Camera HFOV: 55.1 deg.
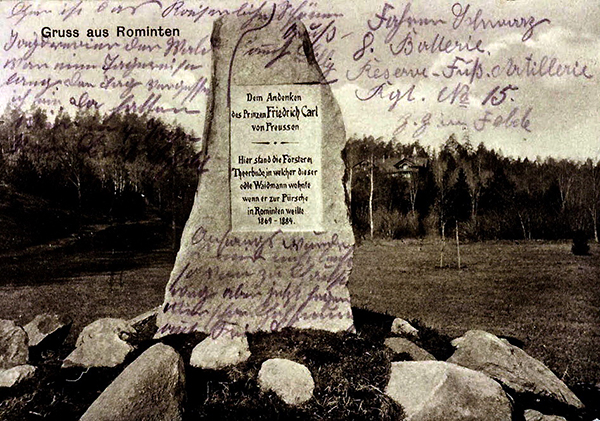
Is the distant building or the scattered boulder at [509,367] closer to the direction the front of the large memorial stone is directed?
the scattered boulder

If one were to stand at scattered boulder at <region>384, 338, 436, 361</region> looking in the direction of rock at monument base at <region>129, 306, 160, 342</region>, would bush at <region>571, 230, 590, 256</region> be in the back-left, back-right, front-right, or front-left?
back-right

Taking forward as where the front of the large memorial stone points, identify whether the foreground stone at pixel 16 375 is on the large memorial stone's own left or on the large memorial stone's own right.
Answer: on the large memorial stone's own right

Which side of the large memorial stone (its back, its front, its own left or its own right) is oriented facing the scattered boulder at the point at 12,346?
right

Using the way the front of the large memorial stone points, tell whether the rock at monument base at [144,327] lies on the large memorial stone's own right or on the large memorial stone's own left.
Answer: on the large memorial stone's own right

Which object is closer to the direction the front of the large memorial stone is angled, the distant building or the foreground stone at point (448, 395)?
the foreground stone

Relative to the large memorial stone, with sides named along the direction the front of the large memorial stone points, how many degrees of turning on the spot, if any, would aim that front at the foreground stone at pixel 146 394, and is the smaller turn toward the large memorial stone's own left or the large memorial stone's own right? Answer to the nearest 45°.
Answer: approximately 45° to the large memorial stone's own right

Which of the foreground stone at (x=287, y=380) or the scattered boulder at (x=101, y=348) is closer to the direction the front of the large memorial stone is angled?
the foreground stone

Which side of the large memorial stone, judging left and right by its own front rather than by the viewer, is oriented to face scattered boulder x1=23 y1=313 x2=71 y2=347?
right

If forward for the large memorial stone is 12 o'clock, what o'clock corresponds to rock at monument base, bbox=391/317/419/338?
The rock at monument base is roughly at 9 o'clock from the large memorial stone.

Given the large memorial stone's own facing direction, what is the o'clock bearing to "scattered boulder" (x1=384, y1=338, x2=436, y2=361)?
The scattered boulder is roughly at 10 o'clock from the large memorial stone.

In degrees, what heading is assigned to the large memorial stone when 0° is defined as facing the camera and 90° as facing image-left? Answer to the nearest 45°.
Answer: approximately 0°
